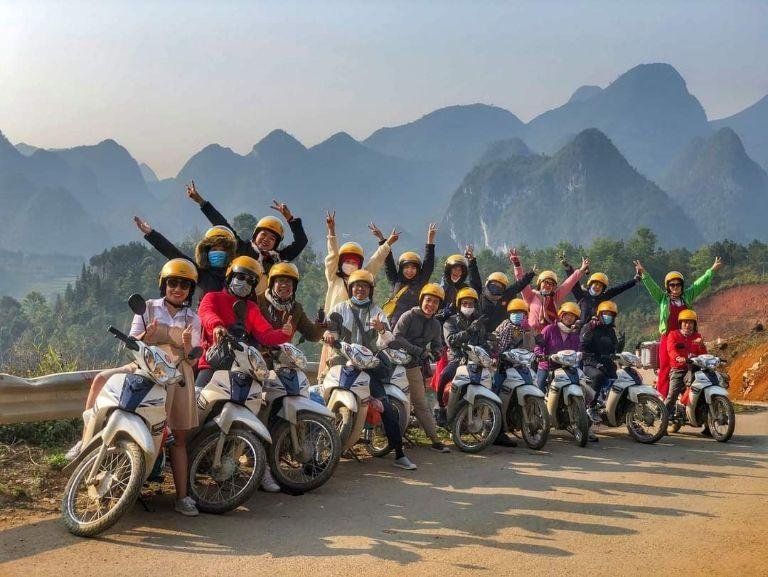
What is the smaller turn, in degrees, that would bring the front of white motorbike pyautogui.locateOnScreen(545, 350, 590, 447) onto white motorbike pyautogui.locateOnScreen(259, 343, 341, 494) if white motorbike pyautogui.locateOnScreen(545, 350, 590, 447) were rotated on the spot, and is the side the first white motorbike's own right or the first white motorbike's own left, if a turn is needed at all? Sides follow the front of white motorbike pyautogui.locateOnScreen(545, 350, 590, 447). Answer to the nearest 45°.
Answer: approximately 90° to the first white motorbike's own right

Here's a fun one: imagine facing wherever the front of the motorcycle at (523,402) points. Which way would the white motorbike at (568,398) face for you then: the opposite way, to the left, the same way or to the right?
the same way

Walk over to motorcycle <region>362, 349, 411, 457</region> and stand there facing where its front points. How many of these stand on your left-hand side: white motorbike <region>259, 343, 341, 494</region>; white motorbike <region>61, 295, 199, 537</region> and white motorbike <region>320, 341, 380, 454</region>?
0

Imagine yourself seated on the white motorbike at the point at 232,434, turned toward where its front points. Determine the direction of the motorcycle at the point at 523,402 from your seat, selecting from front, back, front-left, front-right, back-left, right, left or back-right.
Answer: left

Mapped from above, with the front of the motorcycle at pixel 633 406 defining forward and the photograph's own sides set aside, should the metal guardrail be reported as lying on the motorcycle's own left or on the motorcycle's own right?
on the motorcycle's own right

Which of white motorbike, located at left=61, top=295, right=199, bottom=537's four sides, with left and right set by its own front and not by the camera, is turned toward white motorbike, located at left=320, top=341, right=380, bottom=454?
left

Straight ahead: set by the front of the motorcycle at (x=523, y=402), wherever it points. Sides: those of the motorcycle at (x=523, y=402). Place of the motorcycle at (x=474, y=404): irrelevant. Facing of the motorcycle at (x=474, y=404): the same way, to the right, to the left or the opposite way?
the same way

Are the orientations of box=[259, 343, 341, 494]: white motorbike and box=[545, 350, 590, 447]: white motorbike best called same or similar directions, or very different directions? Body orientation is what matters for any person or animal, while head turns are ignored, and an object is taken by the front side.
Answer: same or similar directions

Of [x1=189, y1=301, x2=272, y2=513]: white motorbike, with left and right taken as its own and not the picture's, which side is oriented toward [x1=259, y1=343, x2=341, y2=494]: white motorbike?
left

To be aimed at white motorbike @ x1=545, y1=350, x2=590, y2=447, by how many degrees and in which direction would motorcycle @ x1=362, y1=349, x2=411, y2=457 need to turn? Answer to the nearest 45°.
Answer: approximately 90° to its left

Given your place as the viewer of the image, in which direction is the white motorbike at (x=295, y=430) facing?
facing the viewer and to the right of the viewer

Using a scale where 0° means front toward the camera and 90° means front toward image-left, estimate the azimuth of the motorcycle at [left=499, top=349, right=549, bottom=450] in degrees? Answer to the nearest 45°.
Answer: approximately 315°

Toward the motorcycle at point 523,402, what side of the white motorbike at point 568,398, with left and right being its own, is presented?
right

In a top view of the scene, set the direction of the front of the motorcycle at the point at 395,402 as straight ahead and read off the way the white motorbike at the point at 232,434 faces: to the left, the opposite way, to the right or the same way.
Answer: the same way

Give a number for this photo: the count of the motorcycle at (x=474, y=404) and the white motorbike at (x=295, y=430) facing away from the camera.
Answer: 0

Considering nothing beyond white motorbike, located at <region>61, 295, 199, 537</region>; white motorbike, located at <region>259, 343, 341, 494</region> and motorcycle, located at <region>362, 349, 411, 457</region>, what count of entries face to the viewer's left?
0

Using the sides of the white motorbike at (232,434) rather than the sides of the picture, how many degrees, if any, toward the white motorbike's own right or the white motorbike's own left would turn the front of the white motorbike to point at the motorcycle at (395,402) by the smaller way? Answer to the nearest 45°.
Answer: approximately 90° to the white motorbike's own left

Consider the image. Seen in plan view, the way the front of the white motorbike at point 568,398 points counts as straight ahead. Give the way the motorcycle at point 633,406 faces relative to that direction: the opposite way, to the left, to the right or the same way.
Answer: the same way

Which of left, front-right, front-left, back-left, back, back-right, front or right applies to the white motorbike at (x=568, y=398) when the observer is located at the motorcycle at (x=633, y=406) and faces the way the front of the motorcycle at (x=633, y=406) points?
right
